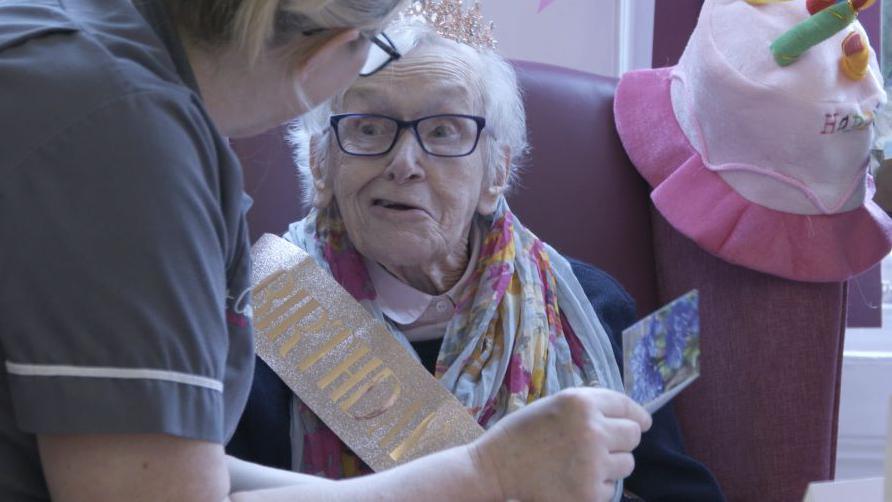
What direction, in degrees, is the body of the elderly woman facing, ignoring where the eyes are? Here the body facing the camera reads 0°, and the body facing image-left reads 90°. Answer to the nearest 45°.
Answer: approximately 0°
